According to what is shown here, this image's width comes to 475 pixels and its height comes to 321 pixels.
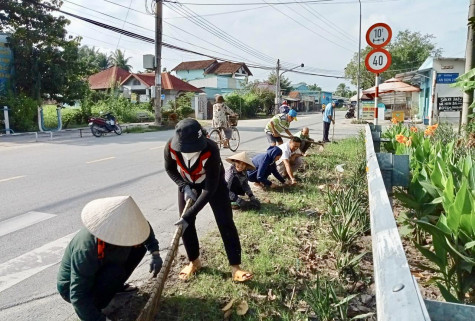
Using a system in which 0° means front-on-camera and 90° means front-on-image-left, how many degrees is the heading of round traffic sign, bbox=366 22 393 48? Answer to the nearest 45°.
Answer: approximately 0°

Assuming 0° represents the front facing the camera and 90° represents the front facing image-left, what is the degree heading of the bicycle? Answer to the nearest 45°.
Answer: approximately 225°

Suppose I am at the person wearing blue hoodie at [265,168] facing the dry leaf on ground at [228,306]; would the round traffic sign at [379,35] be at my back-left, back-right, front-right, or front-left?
back-left

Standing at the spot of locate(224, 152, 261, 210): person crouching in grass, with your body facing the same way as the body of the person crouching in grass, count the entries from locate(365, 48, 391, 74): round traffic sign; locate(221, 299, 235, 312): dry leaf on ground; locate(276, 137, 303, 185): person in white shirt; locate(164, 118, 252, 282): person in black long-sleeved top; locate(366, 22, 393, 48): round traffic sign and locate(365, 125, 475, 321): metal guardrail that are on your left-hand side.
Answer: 3
